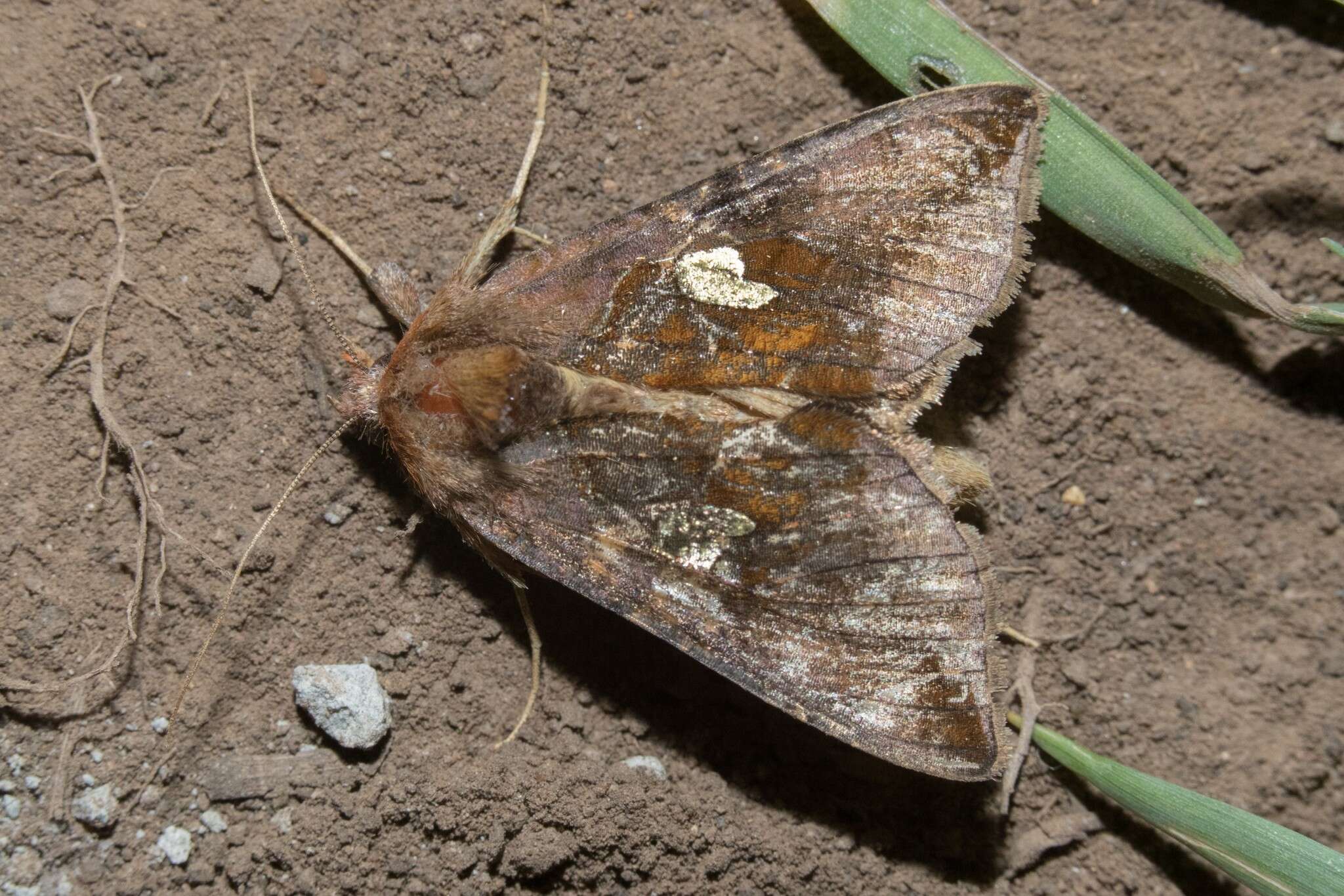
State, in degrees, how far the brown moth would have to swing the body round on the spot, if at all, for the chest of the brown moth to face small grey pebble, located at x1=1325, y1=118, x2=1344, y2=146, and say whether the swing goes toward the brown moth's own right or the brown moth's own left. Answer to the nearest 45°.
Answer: approximately 135° to the brown moth's own right

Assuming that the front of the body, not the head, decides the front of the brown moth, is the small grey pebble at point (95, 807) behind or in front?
in front

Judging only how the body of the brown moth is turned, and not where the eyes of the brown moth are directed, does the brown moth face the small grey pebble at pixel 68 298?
yes

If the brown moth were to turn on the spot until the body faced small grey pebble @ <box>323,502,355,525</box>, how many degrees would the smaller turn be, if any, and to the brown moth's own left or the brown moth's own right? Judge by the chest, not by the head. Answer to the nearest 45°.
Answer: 0° — it already faces it

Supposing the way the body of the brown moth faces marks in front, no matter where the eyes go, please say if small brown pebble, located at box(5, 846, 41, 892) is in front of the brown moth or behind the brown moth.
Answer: in front

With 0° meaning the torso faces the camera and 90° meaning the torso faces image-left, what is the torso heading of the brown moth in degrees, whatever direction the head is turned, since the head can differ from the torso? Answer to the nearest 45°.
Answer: approximately 90°

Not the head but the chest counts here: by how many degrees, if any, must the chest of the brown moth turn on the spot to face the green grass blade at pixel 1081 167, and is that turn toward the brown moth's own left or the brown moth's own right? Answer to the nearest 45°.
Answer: approximately 135° to the brown moth's own right

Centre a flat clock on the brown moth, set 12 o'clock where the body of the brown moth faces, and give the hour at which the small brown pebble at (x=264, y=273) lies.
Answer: The small brown pebble is roughly at 12 o'clock from the brown moth.

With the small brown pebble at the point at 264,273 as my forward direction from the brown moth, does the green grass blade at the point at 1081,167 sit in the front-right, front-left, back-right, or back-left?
back-right

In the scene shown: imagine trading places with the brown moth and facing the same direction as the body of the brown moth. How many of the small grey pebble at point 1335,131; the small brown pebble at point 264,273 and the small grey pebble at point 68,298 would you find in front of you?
2
